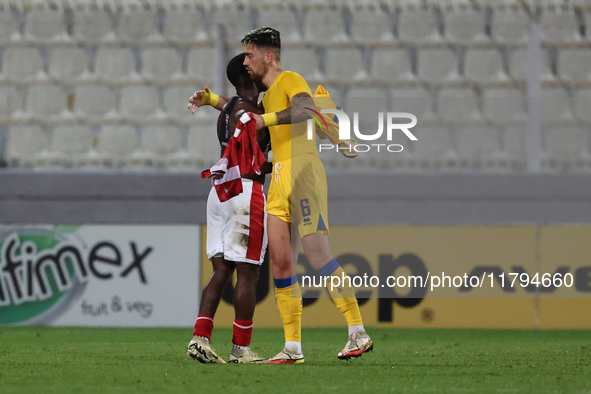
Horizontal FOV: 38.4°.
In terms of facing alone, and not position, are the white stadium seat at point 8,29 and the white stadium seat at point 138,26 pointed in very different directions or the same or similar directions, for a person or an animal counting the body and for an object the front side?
same or similar directions

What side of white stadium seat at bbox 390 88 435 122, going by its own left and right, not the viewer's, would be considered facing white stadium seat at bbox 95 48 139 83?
right

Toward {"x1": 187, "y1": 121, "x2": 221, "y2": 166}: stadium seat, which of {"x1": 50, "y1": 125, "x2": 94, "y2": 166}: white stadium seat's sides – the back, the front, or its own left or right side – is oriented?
left

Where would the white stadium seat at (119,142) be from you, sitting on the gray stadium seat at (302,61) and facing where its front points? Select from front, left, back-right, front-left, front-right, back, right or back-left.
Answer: right

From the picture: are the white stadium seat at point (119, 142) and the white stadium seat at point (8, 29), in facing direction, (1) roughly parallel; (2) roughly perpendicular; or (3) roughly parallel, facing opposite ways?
roughly parallel

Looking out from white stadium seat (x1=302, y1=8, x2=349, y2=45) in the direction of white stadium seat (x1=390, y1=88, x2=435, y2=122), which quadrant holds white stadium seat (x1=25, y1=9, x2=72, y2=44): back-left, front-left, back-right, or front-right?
back-right

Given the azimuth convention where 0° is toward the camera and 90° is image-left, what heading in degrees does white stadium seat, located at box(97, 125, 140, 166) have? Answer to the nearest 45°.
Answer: approximately 0°

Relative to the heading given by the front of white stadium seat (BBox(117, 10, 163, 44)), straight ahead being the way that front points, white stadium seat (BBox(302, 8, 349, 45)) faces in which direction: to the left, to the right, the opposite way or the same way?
the same way

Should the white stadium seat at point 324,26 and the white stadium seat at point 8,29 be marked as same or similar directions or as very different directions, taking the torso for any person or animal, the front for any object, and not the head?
same or similar directions

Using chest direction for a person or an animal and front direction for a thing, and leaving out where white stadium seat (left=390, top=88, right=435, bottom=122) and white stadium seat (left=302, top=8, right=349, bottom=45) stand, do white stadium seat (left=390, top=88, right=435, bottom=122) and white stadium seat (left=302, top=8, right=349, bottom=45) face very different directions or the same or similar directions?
same or similar directions

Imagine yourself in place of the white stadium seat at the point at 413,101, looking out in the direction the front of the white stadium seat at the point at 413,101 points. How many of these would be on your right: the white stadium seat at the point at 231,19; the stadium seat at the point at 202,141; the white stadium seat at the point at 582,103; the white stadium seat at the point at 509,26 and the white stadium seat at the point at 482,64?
2

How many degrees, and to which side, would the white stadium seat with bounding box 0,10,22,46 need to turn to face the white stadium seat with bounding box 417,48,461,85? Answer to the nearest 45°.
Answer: approximately 45° to its left

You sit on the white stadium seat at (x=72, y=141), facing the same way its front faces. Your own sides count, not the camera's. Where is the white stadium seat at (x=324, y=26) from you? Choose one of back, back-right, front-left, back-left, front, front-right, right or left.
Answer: left

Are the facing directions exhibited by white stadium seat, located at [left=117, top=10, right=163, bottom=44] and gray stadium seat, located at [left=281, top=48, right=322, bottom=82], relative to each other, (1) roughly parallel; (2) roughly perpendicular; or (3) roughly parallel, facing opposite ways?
roughly parallel

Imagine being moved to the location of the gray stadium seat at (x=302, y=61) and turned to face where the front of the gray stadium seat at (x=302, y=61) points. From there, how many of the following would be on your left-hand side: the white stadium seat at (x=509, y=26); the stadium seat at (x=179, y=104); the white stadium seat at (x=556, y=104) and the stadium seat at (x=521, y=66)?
3

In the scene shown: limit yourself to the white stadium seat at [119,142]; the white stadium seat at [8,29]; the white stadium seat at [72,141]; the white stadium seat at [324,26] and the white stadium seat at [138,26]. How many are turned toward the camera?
5

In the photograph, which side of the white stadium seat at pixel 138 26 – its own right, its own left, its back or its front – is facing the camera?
front

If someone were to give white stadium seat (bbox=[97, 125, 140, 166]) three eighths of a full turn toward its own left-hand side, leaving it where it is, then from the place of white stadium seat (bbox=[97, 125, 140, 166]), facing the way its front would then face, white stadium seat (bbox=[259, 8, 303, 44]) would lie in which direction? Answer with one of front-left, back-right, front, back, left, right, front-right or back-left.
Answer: front-right

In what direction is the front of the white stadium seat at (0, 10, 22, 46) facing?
toward the camera

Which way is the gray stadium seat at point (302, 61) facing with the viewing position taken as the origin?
facing the viewer

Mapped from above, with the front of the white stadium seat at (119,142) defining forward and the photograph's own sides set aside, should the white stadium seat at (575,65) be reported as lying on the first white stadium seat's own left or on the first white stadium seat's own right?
on the first white stadium seat's own left
